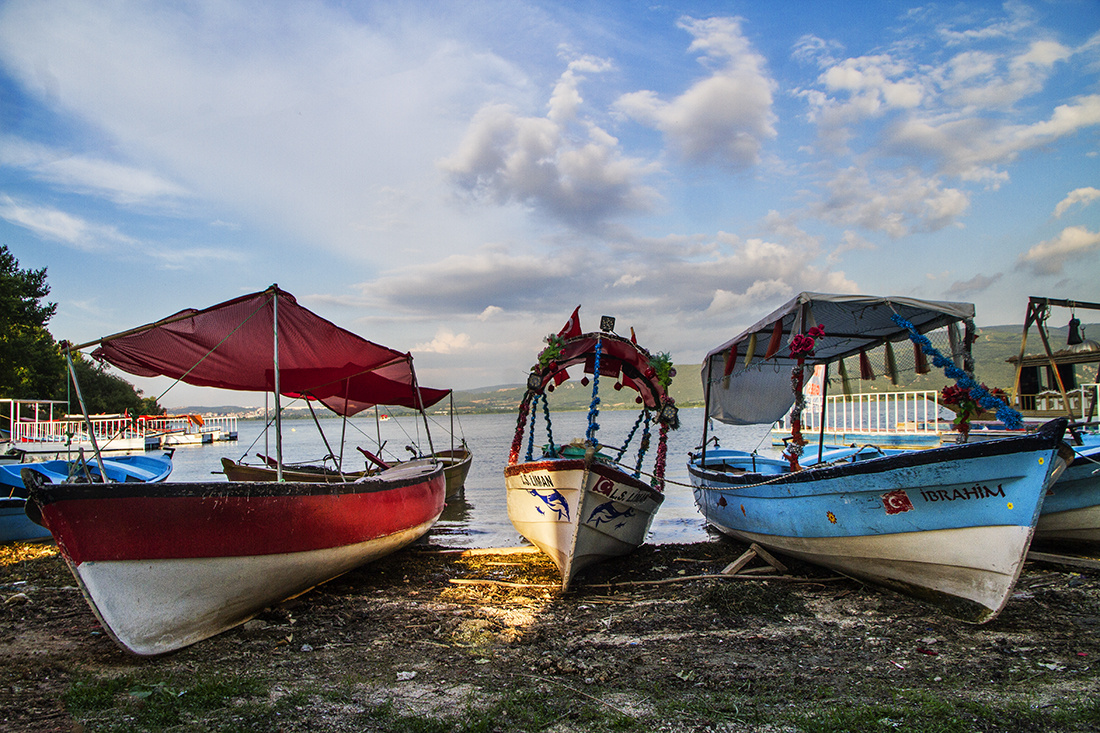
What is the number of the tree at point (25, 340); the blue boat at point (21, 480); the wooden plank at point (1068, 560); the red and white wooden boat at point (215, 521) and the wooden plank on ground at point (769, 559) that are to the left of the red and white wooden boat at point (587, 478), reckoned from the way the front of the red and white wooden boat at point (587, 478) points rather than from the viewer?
2

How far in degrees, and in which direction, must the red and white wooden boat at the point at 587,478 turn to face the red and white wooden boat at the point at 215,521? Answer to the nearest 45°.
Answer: approximately 45° to its right

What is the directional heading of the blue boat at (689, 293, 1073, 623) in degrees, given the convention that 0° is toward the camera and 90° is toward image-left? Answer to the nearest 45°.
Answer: approximately 315°

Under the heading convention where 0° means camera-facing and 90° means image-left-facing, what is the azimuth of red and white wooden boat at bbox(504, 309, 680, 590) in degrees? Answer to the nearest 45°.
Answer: approximately 0°

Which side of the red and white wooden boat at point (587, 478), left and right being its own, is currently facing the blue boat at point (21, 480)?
right

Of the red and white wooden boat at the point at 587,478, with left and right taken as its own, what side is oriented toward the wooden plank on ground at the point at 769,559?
left

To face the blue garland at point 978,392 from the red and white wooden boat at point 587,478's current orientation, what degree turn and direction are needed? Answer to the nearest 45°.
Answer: approximately 45° to its left

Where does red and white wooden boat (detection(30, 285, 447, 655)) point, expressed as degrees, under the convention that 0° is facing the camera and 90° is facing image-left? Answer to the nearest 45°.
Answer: approximately 45°
